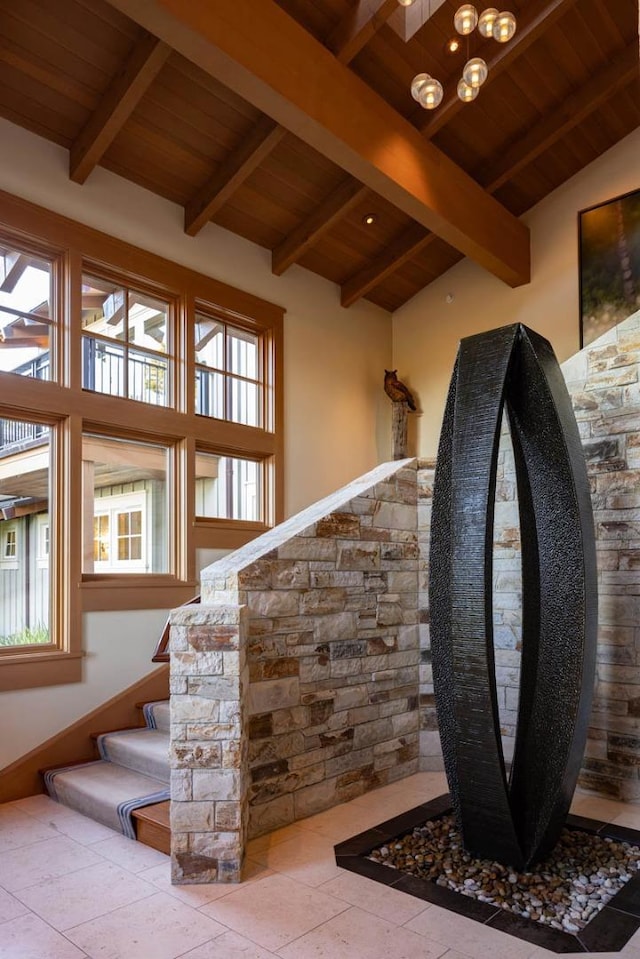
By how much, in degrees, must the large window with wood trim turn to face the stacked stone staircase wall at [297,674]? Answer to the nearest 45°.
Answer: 0° — it already faces it

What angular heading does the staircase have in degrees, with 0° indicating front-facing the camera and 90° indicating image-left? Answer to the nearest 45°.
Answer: approximately 45°

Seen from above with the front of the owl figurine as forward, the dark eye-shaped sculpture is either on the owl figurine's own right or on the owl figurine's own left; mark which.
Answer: on the owl figurine's own left

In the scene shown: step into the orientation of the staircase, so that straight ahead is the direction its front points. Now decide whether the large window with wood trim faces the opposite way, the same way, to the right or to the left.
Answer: to the left

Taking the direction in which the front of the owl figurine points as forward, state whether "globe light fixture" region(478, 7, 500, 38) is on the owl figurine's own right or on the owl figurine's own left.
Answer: on the owl figurine's own left

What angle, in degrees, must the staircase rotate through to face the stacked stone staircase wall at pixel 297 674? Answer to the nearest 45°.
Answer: approximately 90° to its left

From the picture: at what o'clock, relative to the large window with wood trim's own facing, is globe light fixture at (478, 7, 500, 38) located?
The globe light fixture is roughly at 12 o'clock from the large window with wood trim.

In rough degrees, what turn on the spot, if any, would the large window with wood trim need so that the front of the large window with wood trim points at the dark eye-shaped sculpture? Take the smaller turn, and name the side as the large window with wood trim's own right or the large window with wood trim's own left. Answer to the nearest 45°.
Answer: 0° — it already faces it

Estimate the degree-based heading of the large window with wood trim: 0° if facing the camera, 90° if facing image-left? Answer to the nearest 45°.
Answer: approximately 315°
